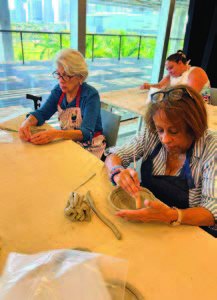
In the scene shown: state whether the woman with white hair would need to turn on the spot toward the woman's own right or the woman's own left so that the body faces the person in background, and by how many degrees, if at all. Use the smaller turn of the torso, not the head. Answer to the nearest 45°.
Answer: approximately 180°

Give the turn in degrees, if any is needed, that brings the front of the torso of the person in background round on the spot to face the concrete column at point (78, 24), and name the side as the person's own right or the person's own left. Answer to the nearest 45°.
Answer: approximately 45° to the person's own right

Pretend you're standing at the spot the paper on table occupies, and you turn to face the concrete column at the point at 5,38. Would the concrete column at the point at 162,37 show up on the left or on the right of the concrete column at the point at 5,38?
right

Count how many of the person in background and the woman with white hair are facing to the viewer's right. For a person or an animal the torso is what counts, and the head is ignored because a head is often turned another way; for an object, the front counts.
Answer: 0

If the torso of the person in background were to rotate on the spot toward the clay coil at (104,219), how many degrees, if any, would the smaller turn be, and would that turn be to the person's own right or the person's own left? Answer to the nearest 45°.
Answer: approximately 45° to the person's own left

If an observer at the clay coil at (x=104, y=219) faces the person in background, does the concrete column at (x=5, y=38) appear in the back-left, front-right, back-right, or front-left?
front-left

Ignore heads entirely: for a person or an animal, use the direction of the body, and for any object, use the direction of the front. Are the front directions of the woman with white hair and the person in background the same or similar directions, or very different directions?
same or similar directions

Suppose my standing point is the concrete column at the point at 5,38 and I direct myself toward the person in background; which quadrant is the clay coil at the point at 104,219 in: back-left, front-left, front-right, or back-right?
front-right

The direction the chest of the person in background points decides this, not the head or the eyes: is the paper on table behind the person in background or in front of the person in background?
in front

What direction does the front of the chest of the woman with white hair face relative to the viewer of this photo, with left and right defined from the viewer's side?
facing the viewer and to the left of the viewer

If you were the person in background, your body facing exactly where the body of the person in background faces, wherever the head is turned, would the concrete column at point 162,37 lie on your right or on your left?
on your right

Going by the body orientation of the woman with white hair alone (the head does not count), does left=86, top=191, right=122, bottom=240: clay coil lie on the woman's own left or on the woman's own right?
on the woman's own left

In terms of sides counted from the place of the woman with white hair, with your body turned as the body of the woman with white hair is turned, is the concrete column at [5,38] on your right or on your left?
on your right

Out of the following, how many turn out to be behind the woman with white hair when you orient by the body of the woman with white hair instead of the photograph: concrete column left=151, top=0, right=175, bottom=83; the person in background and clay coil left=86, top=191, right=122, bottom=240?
2

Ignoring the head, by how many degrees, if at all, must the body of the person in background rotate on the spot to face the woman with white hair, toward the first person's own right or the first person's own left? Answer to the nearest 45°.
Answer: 0° — they already face them

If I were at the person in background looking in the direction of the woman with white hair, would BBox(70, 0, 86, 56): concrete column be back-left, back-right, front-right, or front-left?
front-right

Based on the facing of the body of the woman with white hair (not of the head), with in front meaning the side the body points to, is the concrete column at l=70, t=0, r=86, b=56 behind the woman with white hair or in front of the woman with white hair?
behind
